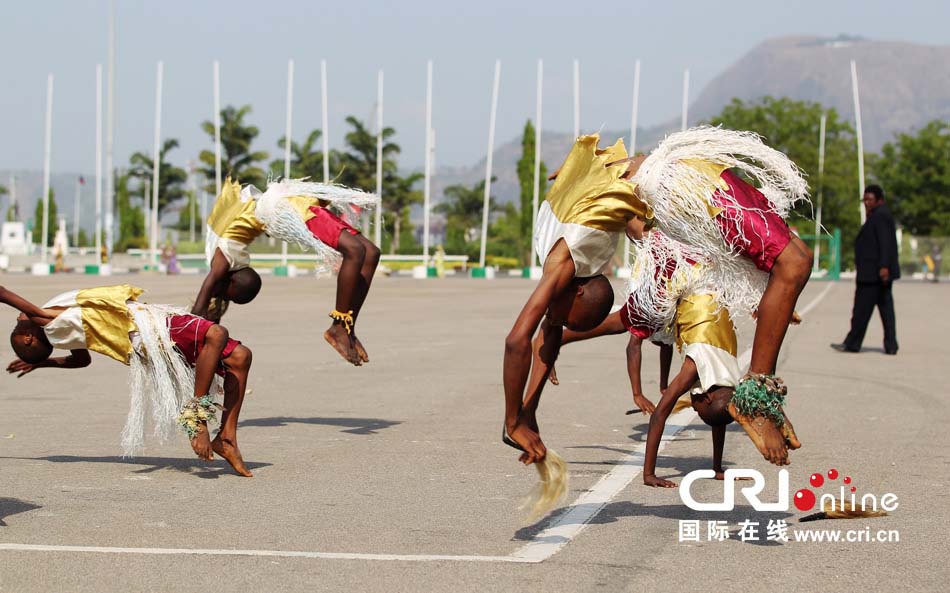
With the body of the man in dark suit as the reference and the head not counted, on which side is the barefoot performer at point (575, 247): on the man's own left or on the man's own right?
on the man's own left

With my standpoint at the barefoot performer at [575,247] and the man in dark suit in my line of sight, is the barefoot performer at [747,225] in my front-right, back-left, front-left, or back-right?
front-right

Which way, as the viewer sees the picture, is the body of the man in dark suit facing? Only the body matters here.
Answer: to the viewer's left

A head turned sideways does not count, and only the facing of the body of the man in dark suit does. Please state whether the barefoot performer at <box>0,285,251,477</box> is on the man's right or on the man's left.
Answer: on the man's left

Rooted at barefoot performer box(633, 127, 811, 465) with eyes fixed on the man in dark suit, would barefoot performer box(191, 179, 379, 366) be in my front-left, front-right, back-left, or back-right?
front-left

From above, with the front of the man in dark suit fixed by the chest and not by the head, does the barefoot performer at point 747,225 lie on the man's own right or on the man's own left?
on the man's own left

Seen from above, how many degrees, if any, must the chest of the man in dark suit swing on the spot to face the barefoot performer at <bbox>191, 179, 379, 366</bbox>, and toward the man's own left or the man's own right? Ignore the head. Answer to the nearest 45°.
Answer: approximately 45° to the man's own left
